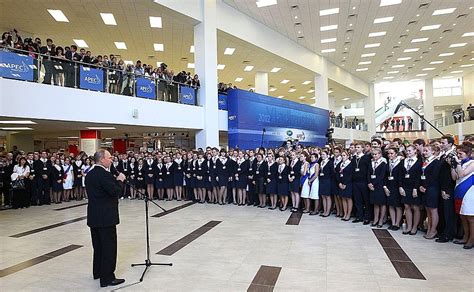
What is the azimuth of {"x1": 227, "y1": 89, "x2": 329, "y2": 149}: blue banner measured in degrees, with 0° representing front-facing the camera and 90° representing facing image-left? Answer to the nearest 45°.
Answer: approximately 315°

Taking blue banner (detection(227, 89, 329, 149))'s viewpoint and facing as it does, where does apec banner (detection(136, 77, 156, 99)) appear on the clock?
The apec banner is roughly at 3 o'clock from the blue banner.

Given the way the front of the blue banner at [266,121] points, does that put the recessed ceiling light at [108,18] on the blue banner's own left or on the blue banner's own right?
on the blue banner's own right

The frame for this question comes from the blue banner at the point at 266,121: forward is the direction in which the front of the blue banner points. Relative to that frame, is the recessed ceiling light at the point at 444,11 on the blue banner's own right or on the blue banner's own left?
on the blue banner's own left

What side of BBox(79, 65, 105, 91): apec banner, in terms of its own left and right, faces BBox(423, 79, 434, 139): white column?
left

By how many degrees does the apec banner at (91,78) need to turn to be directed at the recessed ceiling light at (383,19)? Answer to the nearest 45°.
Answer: approximately 45° to its left

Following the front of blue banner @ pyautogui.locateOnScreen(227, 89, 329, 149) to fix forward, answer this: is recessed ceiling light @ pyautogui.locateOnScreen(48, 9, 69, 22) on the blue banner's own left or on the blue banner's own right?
on the blue banner's own right

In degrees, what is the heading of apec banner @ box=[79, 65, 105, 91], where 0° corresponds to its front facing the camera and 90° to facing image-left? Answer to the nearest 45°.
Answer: approximately 315°

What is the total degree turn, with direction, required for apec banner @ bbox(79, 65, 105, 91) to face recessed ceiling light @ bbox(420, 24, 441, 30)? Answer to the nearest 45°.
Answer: approximately 45° to its left

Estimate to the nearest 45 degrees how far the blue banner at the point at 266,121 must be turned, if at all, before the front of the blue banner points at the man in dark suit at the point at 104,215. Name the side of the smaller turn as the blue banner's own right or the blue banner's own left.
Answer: approximately 45° to the blue banner's own right

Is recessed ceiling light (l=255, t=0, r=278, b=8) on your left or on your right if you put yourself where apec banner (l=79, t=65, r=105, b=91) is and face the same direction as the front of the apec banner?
on your left

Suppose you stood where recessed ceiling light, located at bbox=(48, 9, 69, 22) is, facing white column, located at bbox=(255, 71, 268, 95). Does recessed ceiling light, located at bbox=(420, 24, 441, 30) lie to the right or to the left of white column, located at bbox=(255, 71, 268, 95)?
right

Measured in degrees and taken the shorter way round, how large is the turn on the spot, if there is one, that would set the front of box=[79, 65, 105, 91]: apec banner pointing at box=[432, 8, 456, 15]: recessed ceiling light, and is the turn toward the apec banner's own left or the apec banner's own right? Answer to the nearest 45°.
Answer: approximately 45° to the apec banner's own left
